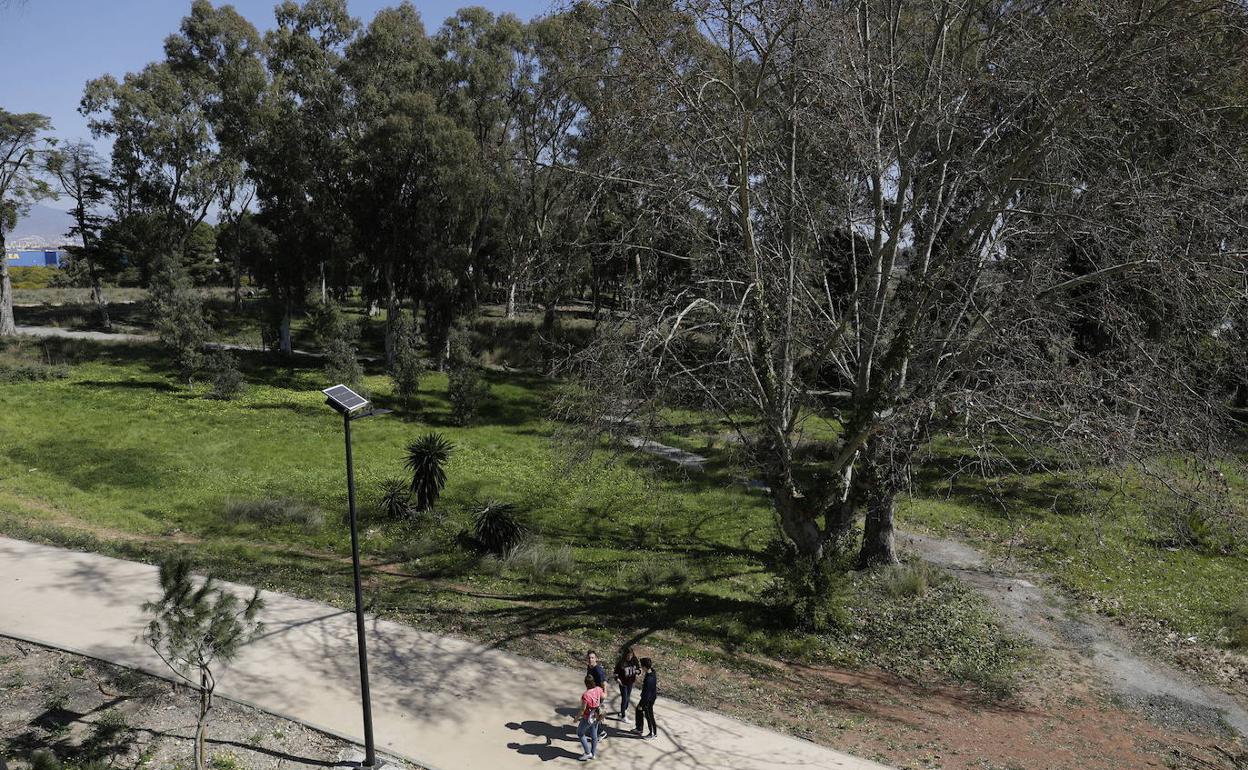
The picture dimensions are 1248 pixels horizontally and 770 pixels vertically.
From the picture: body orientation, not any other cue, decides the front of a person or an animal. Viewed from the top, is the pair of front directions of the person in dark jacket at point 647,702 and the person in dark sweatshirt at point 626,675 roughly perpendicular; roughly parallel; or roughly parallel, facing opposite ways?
roughly perpendicular

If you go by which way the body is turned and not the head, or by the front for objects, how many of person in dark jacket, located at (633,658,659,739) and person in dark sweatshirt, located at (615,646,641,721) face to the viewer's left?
1

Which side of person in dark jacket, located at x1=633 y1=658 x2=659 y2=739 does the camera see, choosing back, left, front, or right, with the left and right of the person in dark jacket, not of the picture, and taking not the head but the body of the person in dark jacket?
left

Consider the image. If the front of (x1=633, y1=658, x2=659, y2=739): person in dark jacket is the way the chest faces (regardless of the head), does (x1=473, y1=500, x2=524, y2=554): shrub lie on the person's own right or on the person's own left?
on the person's own right

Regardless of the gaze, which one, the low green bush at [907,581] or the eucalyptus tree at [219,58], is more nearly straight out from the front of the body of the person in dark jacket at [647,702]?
the eucalyptus tree

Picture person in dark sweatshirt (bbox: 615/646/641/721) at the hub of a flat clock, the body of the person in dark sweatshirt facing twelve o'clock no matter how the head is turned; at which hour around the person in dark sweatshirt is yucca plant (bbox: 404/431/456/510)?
The yucca plant is roughly at 5 o'clock from the person in dark sweatshirt.

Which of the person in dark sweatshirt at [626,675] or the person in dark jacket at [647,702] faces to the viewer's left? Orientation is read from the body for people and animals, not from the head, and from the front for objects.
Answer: the person in dark jacket at [647,702]

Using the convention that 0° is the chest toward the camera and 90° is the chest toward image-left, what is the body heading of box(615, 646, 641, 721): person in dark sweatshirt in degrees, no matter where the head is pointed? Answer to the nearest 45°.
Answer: approximately 0°

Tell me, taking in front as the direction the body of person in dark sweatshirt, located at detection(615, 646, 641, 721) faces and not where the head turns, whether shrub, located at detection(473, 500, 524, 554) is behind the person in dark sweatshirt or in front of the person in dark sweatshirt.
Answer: behind

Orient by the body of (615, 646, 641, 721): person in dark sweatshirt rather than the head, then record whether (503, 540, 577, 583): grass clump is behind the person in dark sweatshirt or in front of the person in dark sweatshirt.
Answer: behind

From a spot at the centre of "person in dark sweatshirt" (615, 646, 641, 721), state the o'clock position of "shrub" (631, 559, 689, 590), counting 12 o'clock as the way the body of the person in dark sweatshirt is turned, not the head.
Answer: The shrub is roughly at 6 o'clock from the person in dark sweatshirt.

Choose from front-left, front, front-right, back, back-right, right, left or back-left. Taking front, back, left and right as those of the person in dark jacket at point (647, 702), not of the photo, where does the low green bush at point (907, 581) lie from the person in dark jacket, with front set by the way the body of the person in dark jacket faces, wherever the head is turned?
back-right

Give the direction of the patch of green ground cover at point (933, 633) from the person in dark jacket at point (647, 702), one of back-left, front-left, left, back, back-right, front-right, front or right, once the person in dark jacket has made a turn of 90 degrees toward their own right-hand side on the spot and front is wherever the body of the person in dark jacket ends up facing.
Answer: front-right
